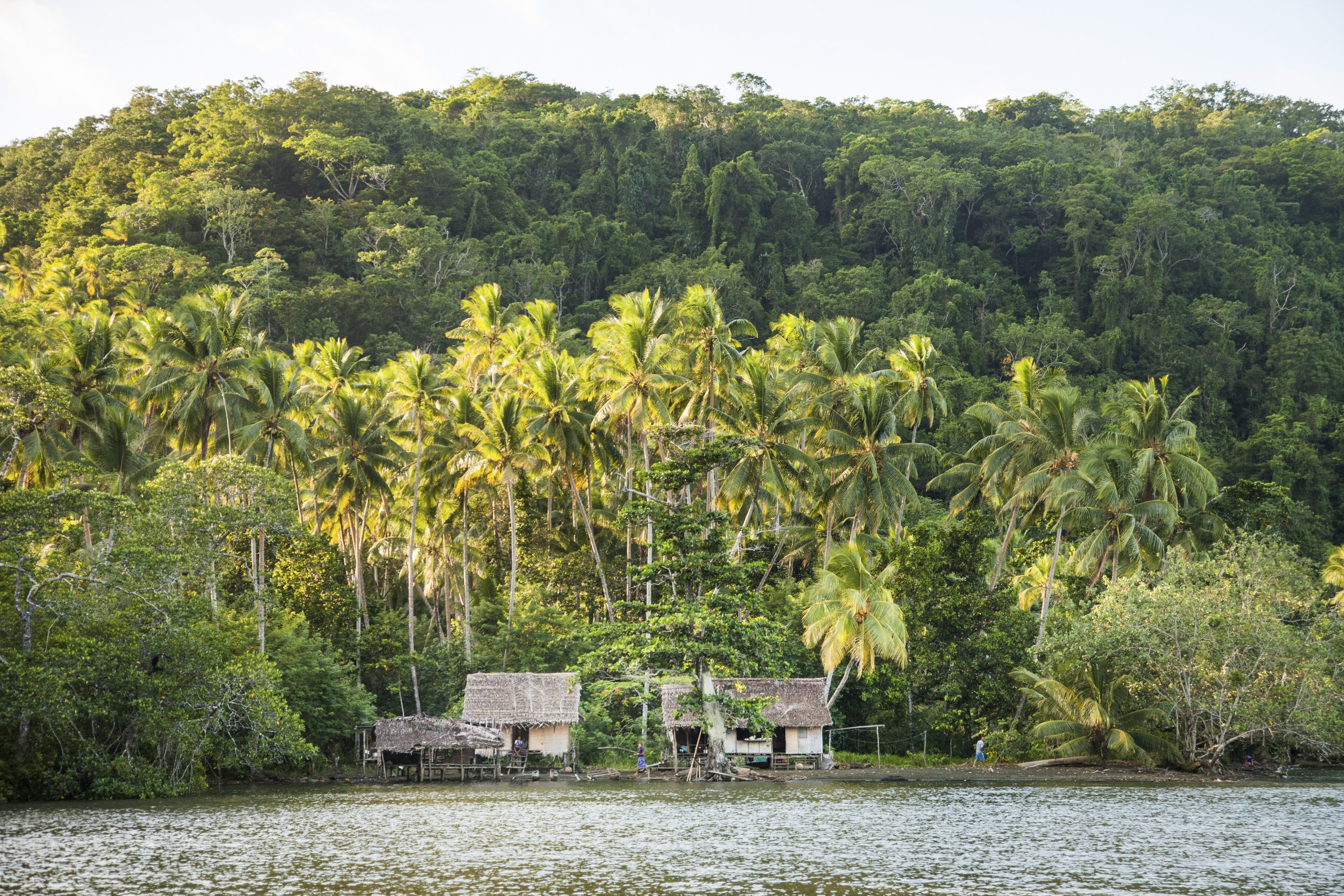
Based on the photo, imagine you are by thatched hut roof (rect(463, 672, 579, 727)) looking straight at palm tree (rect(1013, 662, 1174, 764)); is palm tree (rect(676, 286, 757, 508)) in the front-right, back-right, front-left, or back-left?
front-left

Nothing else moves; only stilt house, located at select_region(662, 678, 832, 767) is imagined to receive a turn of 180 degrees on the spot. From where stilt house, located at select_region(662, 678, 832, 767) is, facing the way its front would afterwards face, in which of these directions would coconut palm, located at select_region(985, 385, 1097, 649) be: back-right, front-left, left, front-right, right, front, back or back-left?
right

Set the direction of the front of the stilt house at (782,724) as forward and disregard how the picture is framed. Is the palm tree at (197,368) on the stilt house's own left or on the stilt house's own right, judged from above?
on the stilt house's own right

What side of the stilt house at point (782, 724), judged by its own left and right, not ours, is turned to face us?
front

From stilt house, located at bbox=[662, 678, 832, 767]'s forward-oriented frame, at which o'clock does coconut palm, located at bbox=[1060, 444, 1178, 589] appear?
The coconut palm is roughly at 9 o'clock from the stilt house.

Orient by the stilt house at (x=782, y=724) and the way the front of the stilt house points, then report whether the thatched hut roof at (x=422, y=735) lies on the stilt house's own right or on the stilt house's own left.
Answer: on the stilt house's own right

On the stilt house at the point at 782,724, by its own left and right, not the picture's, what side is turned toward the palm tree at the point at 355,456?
right

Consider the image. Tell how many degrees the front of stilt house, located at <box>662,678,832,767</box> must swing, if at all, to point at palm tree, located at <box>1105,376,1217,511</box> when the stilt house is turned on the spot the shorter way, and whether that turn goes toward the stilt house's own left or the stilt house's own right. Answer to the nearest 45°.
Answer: approximately 90° to the stilt house's own left

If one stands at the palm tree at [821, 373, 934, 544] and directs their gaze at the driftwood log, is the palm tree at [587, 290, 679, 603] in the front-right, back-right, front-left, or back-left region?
back-right
